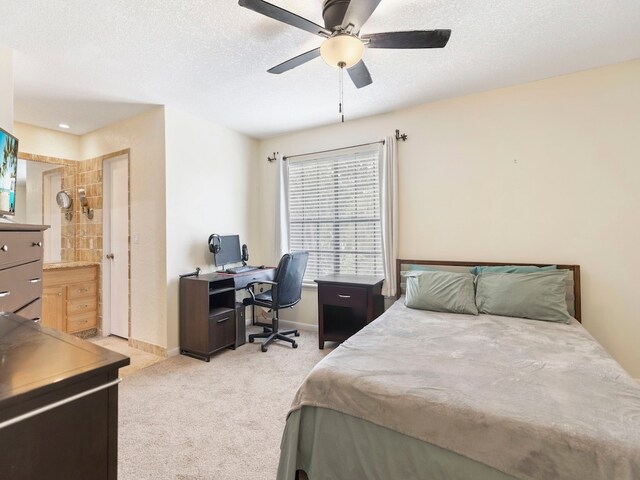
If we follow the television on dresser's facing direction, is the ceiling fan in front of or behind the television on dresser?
in front

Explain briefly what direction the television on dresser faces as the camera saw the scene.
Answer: facing the viewer and to the right of the viewer

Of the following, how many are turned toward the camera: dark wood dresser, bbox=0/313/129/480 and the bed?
2

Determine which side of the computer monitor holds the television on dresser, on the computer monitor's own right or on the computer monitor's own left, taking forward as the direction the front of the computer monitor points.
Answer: on the computer monitor's own right

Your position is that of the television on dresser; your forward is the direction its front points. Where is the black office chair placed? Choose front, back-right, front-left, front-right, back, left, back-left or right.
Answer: front-left

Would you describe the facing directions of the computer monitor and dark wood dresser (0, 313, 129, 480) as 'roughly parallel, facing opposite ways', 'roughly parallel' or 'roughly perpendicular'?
roughly perpendicular

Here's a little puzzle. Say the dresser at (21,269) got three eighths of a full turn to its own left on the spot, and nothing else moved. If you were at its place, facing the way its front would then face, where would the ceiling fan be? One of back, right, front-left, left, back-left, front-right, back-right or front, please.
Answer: back-right

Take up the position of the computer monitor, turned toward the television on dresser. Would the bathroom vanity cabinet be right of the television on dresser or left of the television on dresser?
right

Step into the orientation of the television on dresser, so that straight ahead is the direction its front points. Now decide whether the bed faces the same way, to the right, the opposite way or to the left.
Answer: to the right

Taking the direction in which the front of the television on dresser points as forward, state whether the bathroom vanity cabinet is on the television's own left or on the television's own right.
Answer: on the television's own left

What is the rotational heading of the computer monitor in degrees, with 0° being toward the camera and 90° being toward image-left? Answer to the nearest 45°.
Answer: approximately 315°
